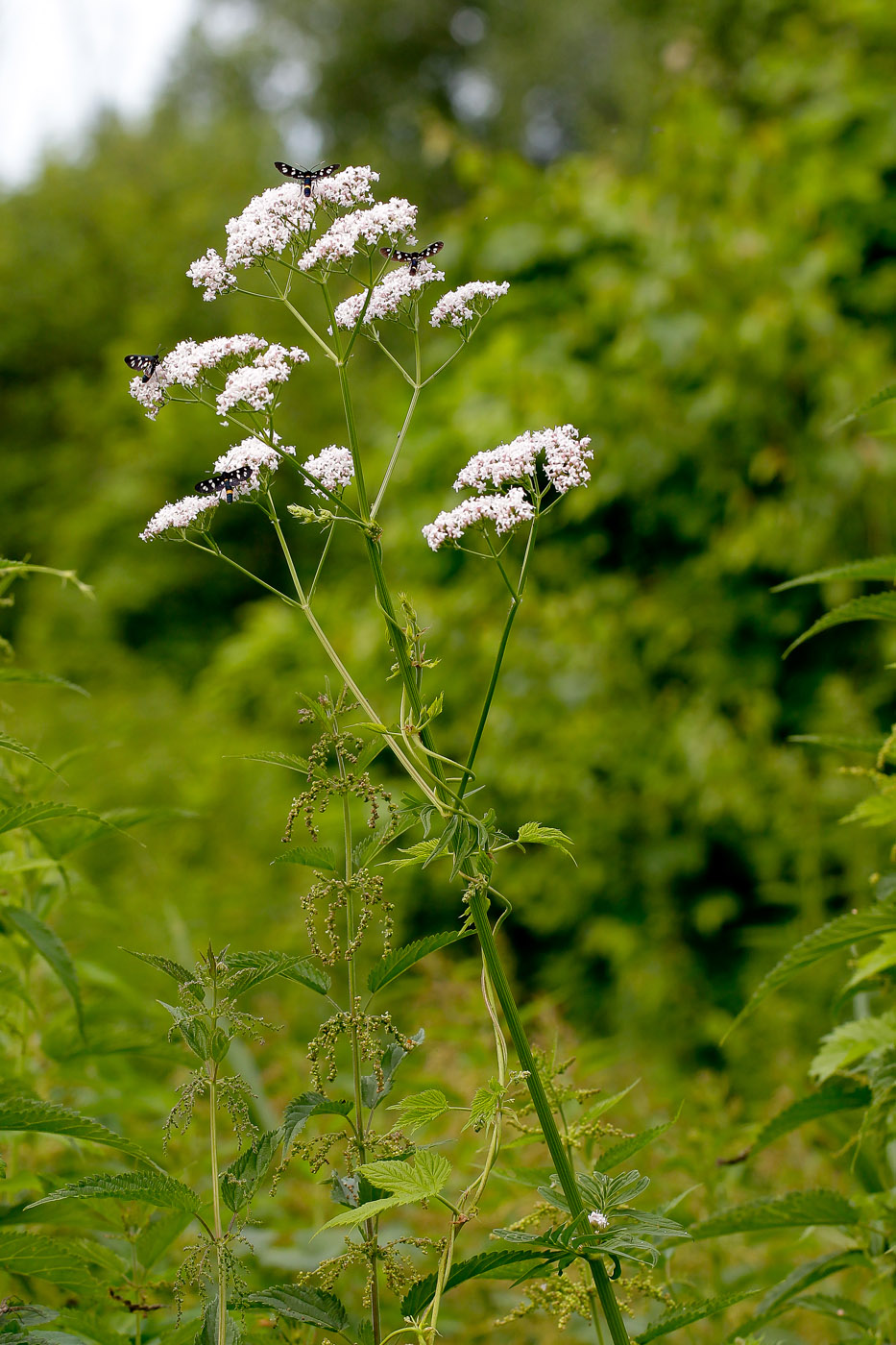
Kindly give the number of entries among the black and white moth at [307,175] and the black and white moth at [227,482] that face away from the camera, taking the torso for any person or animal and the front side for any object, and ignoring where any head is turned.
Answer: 2

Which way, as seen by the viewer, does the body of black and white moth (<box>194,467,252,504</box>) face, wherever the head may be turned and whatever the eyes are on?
away from the camera

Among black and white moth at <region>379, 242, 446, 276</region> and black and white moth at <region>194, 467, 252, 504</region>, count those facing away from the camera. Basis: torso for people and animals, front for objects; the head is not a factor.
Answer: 2

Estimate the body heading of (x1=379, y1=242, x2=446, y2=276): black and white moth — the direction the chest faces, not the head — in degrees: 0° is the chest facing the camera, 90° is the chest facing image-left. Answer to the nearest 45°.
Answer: approximately 180°

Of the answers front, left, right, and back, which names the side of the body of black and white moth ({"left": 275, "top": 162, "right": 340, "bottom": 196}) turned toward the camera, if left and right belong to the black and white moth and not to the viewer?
back
